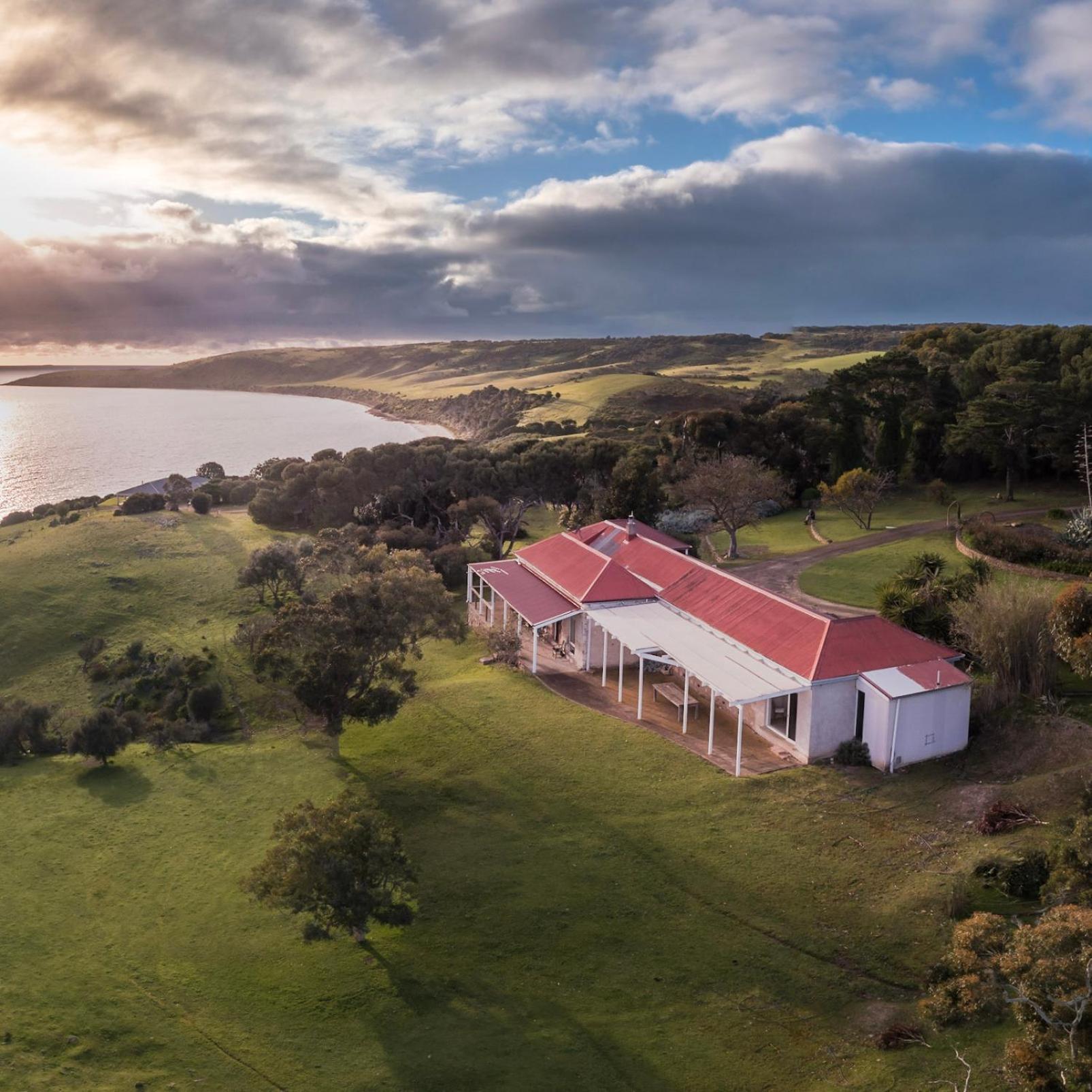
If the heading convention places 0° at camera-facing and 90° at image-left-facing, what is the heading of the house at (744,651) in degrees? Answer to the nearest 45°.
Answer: approximately 45°

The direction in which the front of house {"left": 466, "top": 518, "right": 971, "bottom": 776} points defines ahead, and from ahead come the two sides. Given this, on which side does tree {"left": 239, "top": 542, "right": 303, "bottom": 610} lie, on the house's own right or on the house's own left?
on the house's own right

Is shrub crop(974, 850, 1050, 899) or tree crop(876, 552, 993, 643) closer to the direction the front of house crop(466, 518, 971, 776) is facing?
the shrub

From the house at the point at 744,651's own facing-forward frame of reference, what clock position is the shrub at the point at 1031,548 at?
The shrub is roughly at 6 o'clock from the house.

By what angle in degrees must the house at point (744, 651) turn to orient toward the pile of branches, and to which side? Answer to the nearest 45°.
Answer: approximately 90° to its left

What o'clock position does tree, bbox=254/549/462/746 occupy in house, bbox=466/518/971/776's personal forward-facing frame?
The tree is roughly at 1 o'clock from the house.

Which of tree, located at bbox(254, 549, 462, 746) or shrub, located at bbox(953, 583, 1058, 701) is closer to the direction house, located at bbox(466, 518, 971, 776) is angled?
the tree

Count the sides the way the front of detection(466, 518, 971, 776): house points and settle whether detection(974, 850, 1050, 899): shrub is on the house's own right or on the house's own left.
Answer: on the house's own left

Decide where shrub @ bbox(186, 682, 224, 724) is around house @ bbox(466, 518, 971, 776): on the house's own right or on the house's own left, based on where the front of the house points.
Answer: on the house's own right

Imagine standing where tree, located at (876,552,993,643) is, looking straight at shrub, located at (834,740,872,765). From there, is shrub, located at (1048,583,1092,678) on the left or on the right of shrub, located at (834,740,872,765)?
left

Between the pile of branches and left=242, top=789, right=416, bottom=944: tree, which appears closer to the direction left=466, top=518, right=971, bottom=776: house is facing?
the tree

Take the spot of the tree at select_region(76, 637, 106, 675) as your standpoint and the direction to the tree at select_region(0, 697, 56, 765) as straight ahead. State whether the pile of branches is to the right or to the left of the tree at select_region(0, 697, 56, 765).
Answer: left
